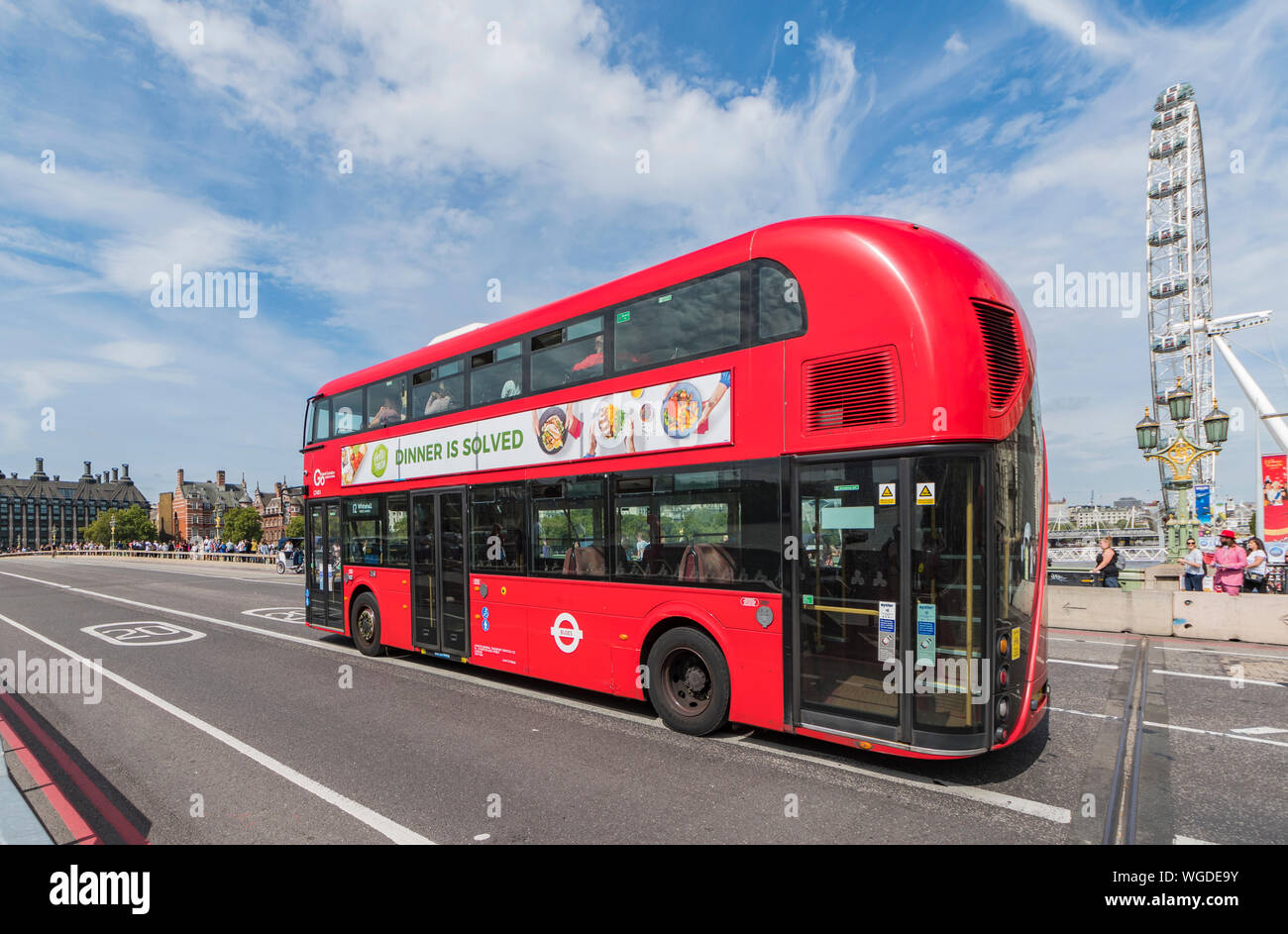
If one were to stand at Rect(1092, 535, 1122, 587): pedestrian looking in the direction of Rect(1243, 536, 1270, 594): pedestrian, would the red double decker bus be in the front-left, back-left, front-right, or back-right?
back-right

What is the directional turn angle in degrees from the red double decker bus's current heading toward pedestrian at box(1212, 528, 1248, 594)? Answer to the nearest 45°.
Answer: approximately 90° to its right

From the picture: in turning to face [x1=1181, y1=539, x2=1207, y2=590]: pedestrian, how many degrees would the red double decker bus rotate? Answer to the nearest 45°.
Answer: approximately 90° to its right

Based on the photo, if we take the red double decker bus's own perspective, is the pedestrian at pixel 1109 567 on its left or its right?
on its right

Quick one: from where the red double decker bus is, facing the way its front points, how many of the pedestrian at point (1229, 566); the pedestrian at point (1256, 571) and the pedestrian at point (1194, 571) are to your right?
3

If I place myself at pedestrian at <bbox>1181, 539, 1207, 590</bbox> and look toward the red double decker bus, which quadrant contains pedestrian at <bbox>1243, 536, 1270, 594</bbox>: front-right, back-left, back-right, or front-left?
back-left

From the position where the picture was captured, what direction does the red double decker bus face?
facing away from the viewer and to the left of the viewer

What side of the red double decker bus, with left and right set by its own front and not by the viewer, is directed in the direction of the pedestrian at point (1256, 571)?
right

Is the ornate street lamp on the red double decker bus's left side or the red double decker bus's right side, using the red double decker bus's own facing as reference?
on its right
